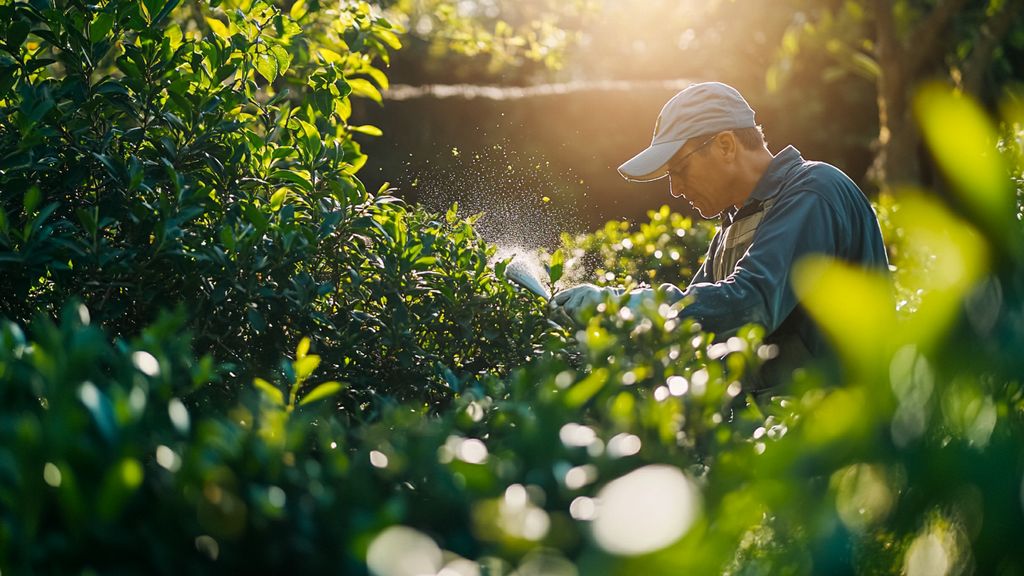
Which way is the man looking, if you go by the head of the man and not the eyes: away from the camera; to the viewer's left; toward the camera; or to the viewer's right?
to the viewer's left

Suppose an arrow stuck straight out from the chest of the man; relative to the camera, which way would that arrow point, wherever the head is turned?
to the viewer's left

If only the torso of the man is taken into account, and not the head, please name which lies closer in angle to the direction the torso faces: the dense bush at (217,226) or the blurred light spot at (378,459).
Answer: the dense bush

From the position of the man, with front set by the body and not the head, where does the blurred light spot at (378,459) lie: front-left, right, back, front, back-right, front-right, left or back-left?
left

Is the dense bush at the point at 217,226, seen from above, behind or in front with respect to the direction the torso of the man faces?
in front

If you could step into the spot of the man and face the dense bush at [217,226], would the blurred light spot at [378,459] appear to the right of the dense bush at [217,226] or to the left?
left
